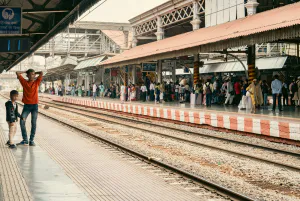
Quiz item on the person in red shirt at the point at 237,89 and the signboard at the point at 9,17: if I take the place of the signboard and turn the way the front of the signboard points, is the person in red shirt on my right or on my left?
on my left

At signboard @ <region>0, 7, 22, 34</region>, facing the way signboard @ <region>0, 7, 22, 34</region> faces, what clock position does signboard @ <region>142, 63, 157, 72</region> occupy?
signboard @ <region>142, 63, 157, 72</region> is roughly at 7 o'clock from signboard @ <region>0, 7, 22, 34</region>.

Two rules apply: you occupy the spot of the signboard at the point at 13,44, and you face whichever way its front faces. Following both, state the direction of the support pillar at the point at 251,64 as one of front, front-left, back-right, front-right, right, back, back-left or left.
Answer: left

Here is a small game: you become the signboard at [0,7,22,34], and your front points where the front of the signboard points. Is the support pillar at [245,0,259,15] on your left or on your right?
on your left

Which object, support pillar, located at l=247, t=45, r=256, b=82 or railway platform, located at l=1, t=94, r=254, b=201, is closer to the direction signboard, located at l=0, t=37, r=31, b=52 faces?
the railway platform

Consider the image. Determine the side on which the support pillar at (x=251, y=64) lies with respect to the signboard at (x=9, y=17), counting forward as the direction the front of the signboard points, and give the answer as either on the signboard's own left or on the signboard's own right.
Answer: on the signboard's own left

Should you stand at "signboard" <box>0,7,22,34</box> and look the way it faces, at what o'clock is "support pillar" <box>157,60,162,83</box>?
The support pillar is roughly at 7 o'clock from the signboard.

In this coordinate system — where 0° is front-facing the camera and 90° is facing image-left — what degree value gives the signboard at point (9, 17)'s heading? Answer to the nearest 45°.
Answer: approximately 0°

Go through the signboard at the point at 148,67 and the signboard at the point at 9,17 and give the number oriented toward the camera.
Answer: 2

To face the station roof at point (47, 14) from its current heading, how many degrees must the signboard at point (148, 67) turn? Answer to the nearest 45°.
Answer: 0° — it already faces it
